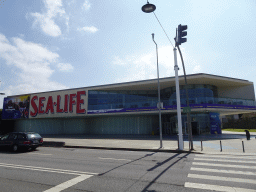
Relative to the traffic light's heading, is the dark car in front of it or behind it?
behind

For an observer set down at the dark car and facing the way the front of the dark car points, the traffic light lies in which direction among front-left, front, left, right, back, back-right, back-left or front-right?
back

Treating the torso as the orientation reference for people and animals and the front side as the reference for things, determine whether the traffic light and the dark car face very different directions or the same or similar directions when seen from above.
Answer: very different directions

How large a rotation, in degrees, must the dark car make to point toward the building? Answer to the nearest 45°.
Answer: approximately 90° to its right

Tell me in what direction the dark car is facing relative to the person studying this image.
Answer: facing away from the viewer and to the left of the viewer
